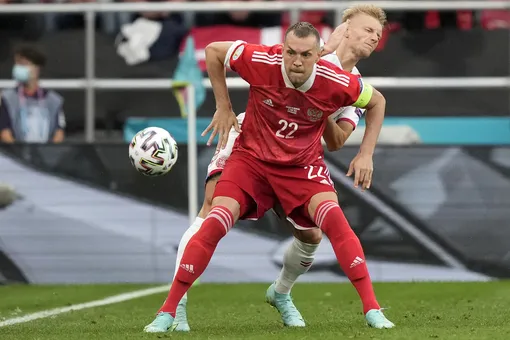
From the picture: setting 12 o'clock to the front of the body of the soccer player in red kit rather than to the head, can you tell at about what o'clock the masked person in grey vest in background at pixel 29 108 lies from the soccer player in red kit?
The masked person in grey vest in background is roughly at 5 o'clock from the soccer player in red kit.

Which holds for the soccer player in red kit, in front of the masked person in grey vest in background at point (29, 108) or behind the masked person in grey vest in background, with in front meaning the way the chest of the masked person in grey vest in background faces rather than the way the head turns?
in front

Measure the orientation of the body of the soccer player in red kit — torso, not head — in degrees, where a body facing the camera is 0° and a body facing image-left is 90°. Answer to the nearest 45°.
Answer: approximately 0°

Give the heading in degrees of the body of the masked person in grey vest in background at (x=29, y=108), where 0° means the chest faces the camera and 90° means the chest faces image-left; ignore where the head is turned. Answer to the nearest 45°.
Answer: approximately 0°

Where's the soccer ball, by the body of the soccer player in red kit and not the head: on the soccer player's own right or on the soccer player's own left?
on the soccer player's own right

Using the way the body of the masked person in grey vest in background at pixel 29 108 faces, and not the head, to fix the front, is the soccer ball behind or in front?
in front
